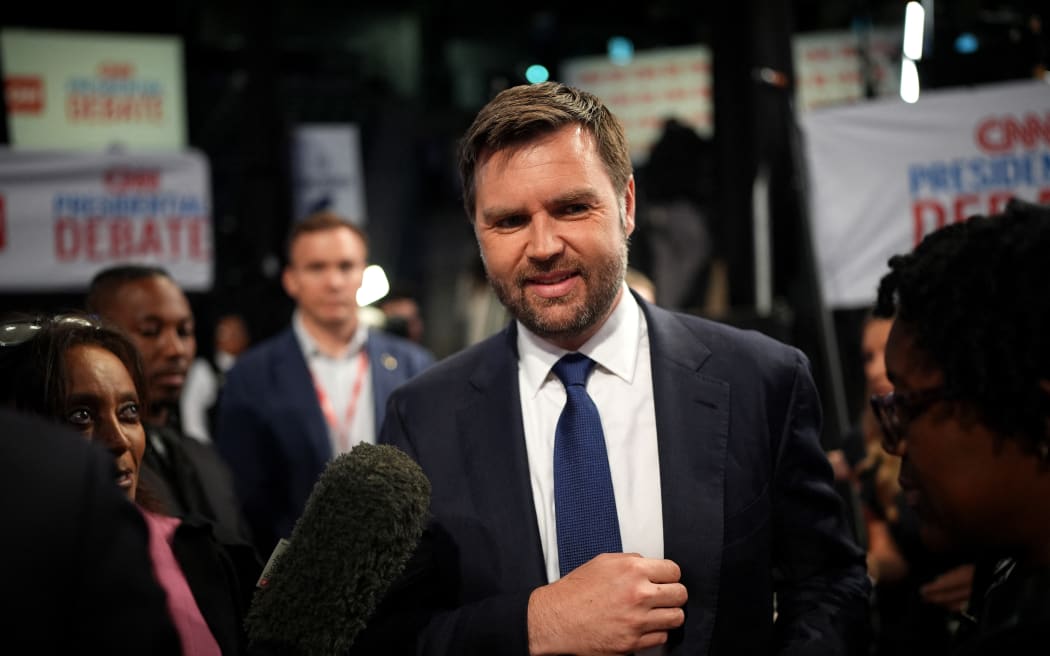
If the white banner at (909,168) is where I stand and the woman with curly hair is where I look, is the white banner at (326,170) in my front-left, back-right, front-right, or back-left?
back-right

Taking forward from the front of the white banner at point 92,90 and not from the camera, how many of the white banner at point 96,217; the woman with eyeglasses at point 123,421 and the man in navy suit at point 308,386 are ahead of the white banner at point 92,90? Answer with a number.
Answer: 3

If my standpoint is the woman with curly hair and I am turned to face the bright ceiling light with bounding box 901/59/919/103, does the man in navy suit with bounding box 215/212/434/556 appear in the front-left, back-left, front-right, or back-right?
front-left

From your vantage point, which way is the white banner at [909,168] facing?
toward the camera

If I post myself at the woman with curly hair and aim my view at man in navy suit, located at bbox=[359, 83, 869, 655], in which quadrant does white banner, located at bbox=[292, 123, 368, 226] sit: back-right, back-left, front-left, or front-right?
front-right

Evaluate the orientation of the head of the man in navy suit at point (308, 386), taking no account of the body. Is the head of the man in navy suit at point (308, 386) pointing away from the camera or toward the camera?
toward the camera

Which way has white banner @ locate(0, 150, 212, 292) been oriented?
toward the camera

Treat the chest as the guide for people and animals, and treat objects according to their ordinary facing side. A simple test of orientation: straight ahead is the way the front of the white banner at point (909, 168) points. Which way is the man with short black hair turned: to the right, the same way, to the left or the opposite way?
to the left

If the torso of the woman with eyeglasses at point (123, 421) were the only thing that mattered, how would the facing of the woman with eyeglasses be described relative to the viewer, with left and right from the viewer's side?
facing the viewer and to the right of the viewer

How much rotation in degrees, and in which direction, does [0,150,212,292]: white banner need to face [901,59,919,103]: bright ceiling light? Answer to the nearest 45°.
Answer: approximately 45° to its left

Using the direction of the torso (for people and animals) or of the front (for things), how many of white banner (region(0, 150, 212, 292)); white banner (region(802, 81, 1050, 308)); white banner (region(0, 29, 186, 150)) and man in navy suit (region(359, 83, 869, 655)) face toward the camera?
4
